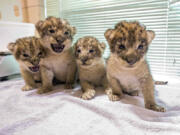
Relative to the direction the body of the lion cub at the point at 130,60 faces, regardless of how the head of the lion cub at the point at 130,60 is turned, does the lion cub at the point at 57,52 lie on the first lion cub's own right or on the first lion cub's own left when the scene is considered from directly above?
on the first lion cub's own right

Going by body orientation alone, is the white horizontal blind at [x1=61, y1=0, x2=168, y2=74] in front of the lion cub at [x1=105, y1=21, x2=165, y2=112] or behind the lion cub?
behind

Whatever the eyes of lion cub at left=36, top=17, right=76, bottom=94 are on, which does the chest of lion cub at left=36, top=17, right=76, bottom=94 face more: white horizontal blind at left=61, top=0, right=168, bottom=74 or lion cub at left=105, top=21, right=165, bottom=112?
the lion cub

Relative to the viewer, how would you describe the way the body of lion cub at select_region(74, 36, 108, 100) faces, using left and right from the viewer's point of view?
facing the viewer and to the left of the viewer

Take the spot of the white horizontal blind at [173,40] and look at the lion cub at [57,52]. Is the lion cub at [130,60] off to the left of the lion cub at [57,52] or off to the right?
left

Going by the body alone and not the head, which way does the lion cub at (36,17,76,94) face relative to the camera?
toward the camera

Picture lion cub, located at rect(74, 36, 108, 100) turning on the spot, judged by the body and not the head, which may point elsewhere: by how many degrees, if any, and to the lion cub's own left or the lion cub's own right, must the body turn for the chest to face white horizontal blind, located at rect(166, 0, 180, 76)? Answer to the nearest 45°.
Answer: approximately 180°

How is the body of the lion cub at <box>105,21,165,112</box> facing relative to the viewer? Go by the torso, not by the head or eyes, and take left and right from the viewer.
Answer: facing the viewer

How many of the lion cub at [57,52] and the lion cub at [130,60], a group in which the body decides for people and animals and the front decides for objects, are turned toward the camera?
2

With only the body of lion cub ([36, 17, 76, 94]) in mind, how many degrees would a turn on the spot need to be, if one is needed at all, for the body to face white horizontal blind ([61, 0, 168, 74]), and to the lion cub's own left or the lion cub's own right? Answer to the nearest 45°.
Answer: approximately 135° to the lion cub's own left

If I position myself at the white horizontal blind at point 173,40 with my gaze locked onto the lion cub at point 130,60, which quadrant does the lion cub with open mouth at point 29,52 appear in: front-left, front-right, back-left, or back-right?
front-right

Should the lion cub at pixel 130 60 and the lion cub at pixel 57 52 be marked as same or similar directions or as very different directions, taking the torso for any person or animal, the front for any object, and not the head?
same or similar directions
